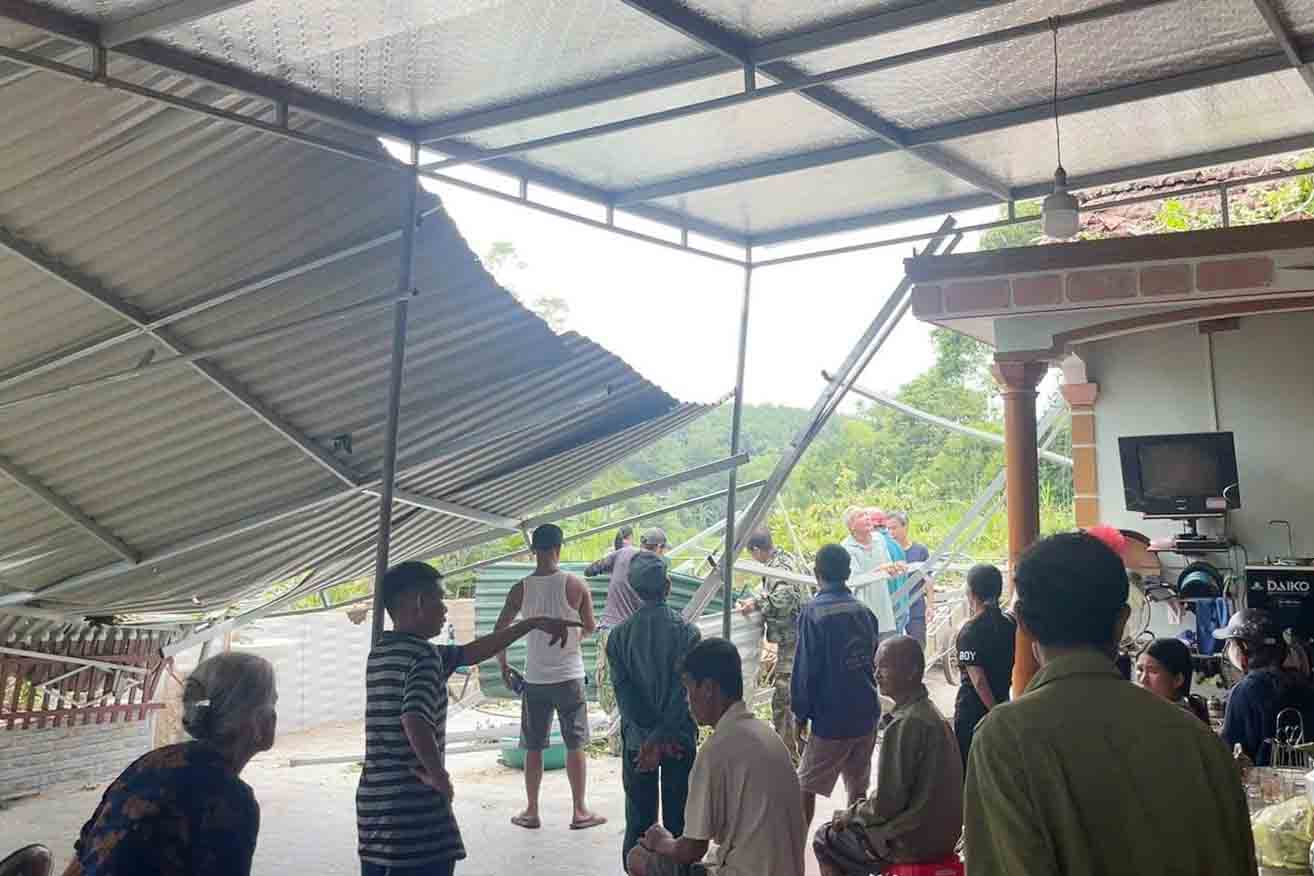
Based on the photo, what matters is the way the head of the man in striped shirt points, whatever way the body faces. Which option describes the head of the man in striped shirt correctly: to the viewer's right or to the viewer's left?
to the viewer's right

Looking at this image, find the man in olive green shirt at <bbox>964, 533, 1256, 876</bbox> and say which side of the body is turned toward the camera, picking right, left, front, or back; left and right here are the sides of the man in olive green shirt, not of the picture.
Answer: back

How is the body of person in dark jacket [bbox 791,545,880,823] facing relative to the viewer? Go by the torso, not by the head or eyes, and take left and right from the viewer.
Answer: facing away from the viewer

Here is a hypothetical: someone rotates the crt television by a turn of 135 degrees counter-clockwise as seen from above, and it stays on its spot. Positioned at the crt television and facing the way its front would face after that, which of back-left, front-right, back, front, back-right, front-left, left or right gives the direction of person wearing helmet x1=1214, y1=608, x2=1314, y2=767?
back-right

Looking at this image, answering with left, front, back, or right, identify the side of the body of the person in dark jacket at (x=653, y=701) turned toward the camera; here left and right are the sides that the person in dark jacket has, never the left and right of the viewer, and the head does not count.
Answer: back

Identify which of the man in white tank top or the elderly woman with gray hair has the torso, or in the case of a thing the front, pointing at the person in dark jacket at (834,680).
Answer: the elderly woman with gray hair

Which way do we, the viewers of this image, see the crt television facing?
facing the viewer

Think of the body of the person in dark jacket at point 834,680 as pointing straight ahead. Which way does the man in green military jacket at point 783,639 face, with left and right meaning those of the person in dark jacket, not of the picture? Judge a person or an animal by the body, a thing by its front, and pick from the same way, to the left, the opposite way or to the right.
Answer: to the left

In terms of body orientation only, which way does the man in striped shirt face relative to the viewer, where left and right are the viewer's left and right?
facing away from the viewer and to the right of the viewer

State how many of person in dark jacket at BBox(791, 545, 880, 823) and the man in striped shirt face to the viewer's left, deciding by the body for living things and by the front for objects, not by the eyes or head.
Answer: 0

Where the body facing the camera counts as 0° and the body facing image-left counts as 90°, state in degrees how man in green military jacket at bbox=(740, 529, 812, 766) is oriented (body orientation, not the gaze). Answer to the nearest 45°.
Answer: approximately 90°

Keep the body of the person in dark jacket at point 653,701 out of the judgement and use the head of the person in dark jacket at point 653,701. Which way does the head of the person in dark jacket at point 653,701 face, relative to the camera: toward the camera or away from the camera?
away from the camera

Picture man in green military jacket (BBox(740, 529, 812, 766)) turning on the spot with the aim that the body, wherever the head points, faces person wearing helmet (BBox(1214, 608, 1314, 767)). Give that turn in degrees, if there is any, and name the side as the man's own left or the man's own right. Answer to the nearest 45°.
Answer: approximately 135° to the man's own left

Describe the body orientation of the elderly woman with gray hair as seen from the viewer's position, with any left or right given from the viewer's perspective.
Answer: facing away from the viewer and to the right of the viewer

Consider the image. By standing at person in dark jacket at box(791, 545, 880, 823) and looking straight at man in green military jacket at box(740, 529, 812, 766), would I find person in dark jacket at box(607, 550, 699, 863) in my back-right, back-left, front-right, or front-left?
back-left

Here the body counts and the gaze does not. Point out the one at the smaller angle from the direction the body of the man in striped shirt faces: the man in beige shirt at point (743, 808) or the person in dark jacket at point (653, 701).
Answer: the person in dark jacket

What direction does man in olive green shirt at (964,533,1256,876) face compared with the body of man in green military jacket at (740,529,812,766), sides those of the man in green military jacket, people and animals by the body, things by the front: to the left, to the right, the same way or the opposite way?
to the right

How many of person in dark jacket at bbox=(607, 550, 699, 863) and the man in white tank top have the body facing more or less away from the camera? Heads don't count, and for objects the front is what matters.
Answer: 2
